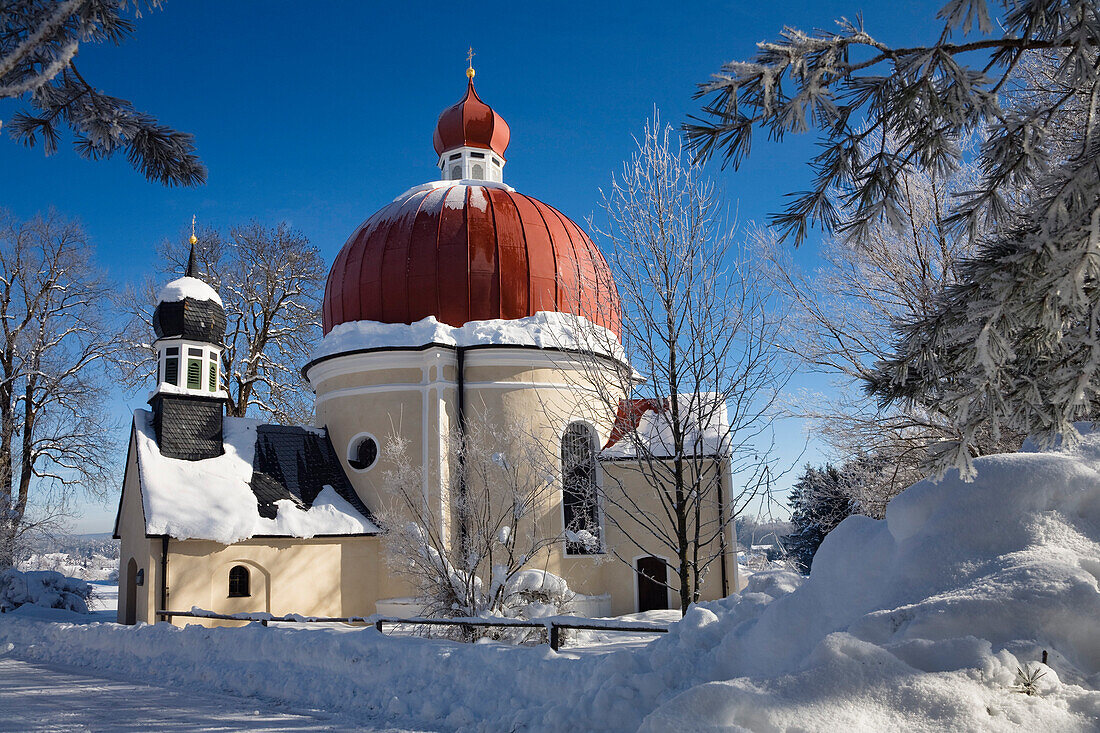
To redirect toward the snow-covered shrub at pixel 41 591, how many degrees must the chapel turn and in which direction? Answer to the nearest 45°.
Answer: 0° — it already faces it

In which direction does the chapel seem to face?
to the viewer's left
